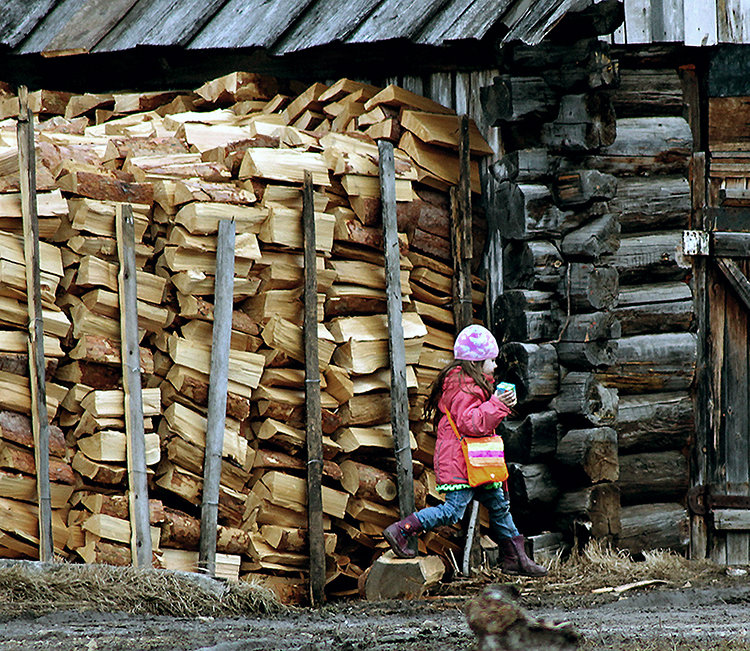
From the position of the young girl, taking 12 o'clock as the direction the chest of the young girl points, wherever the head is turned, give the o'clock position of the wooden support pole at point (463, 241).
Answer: The wooden support pole is roughly at 9 o'clock from the young girl.

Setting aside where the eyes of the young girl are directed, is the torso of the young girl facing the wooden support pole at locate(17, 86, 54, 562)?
no

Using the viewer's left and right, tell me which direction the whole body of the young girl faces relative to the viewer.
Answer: facing to the right of the viewer

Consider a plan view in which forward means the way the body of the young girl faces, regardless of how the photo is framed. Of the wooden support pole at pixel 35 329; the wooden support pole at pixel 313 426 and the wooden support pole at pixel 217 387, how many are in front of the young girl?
0

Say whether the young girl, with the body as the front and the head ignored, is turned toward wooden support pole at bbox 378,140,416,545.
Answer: no

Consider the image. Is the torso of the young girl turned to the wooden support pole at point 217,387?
no

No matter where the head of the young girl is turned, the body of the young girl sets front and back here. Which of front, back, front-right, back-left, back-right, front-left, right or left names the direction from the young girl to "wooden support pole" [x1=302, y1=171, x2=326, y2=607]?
back
